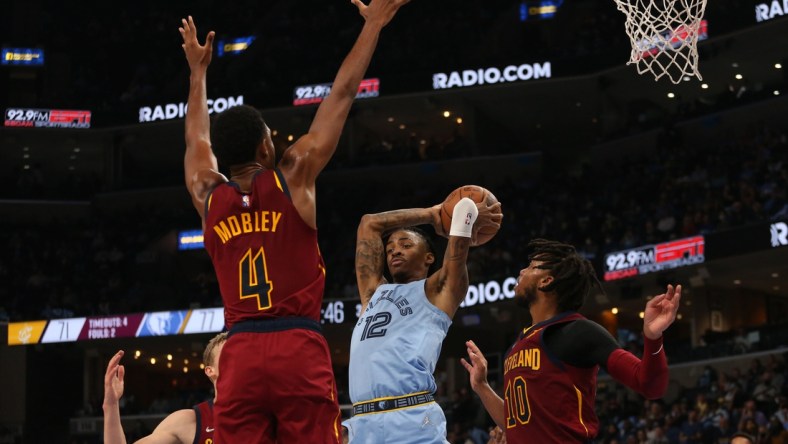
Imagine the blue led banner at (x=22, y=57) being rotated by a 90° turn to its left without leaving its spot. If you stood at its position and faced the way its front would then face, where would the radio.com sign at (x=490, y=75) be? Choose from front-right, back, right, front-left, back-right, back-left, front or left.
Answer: front-right

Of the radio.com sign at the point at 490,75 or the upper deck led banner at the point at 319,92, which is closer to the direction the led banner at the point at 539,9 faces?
the radio.com sign

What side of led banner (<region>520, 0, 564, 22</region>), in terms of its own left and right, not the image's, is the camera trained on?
front

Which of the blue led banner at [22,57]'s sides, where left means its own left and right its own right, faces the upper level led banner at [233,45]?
left

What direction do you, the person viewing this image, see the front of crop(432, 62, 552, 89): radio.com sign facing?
facing the viewer

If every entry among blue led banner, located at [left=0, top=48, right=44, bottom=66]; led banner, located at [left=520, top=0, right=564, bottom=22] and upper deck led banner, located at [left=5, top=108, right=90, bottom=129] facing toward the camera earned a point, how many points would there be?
3

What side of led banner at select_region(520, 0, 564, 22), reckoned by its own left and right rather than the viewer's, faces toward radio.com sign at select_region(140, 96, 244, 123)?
right

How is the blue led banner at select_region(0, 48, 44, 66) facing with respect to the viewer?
toward the camera

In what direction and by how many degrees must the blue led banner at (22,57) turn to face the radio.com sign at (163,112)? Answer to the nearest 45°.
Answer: approximately 45° to its left

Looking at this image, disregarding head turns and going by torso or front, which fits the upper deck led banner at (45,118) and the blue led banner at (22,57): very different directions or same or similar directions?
same or similar directions

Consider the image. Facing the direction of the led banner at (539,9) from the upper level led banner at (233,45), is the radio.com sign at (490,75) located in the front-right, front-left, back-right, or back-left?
front-right

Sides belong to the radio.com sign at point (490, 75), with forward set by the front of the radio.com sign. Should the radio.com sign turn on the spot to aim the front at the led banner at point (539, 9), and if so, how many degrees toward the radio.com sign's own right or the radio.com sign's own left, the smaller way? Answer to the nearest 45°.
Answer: approximately 135° to the radio.com sign's own left

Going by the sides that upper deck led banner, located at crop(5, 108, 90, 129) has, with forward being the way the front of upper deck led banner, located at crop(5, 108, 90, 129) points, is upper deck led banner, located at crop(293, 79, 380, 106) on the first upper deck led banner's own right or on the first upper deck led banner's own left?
on the first upper deck led banner's own left

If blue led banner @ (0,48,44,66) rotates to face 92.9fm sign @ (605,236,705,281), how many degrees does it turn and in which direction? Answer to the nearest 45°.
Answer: approximately 45° to its left

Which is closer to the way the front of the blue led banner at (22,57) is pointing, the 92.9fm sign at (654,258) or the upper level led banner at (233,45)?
the 92.9fm sign

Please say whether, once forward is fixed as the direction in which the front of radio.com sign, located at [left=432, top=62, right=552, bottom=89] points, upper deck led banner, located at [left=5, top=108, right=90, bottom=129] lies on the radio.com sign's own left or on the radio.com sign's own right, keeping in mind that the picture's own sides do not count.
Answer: on the radio.com sign's own right

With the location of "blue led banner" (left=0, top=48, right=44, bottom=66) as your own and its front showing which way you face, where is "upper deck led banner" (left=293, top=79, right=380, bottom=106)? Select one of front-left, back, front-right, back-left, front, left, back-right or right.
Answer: front-left

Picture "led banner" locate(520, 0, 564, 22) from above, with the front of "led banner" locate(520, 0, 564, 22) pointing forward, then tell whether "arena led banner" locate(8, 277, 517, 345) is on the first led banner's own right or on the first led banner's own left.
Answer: on the first led banner's own right
